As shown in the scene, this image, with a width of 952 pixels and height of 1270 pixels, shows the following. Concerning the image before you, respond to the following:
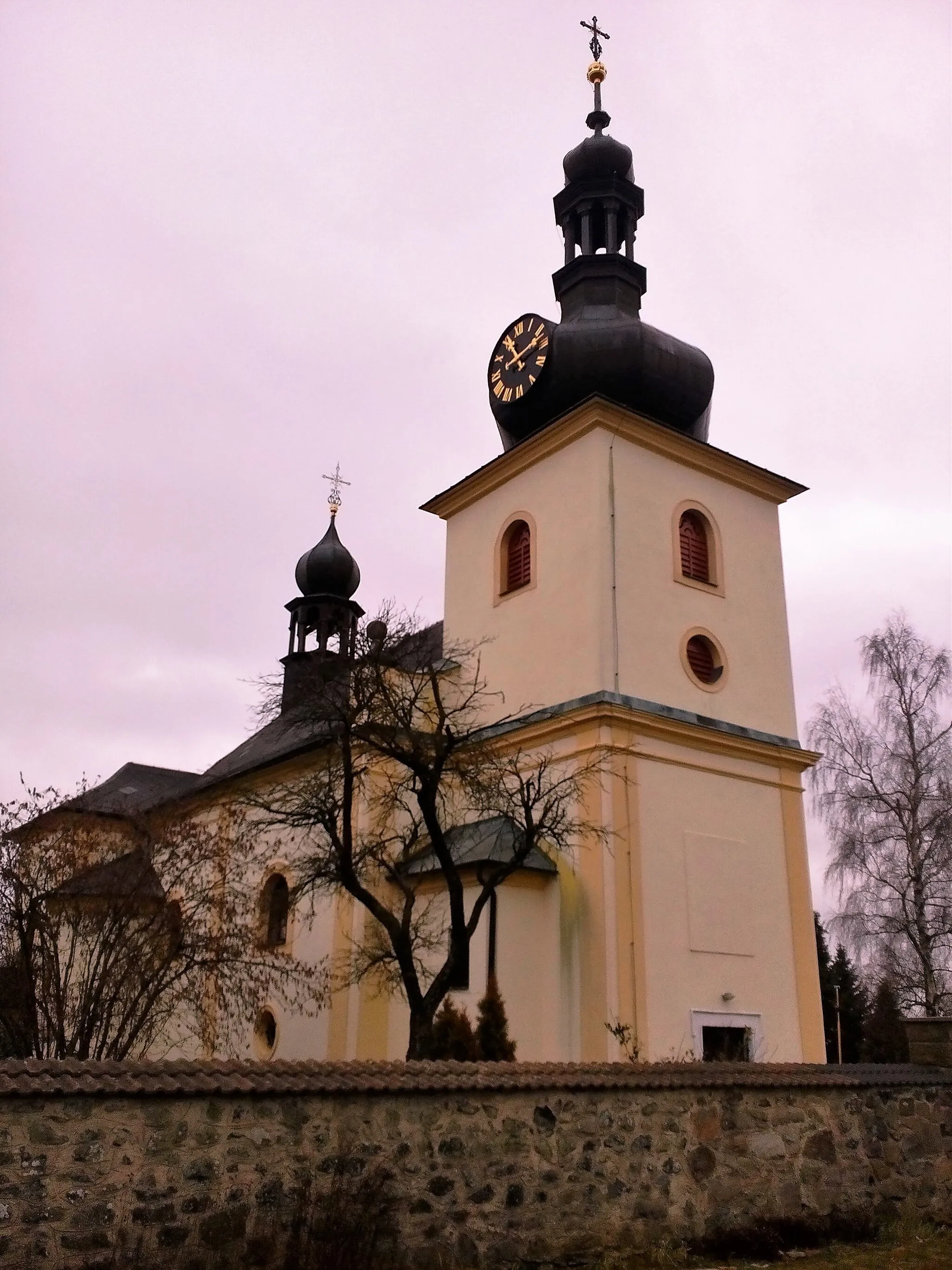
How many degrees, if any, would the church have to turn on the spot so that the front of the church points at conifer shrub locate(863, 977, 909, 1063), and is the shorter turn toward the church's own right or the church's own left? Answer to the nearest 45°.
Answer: approximately 90° to the church's own left

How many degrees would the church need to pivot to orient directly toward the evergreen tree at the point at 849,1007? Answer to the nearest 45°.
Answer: approximately 90° to its left

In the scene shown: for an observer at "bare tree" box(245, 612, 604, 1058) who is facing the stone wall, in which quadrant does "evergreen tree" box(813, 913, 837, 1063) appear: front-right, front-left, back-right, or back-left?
back-left

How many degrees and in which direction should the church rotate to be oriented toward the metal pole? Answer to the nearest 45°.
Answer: approximately 90° to its left

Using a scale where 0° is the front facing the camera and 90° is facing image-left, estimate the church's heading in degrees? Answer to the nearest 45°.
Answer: approximately 315°

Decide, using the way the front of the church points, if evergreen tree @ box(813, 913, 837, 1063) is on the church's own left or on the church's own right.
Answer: on the church's own left

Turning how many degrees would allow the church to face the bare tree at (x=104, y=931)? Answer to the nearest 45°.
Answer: approximately 135° to its right
